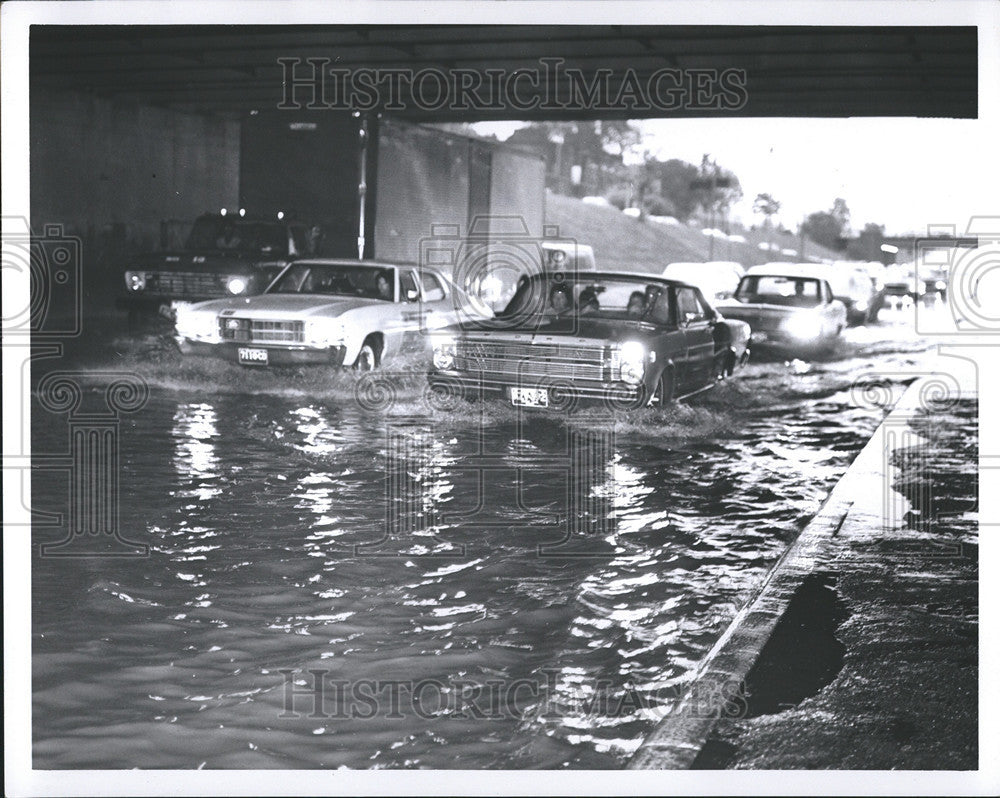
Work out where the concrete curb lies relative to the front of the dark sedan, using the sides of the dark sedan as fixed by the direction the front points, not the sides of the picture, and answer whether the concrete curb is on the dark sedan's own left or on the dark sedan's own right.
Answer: on the dark sedan's own left

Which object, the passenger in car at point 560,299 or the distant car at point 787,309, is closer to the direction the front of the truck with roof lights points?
the passenger in car

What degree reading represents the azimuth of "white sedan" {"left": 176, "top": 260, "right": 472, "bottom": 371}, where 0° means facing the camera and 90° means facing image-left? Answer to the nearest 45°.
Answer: approximately 45°

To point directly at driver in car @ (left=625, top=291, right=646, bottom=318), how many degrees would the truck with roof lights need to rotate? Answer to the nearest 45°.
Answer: approximately 90° to its left

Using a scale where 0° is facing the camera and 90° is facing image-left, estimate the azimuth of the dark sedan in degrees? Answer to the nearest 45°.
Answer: approximately 45°

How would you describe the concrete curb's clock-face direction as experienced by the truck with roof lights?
The concrete curb is roughly at 10 o'clock from the truck with roof lights.

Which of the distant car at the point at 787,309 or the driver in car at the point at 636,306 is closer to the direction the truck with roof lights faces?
the driver in car

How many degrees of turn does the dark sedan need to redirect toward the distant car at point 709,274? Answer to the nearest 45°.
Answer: approximately 135° to its right

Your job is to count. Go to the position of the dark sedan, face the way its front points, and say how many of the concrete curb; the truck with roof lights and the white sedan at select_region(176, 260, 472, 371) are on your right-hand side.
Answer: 2

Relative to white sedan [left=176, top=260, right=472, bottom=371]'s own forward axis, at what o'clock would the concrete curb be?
The concrete curb is roughly at 10 o'clock from the white sedan.
